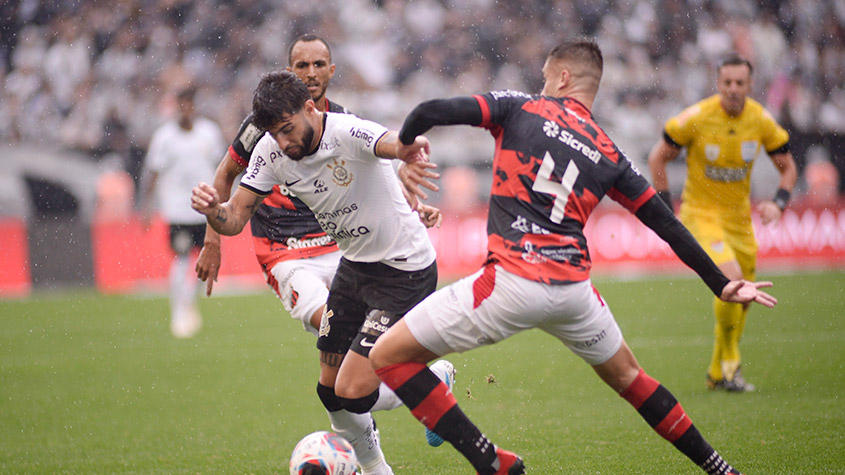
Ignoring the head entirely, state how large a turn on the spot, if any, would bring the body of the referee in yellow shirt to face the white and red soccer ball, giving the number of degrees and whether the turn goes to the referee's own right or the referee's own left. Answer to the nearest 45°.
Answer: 0° — they already face it

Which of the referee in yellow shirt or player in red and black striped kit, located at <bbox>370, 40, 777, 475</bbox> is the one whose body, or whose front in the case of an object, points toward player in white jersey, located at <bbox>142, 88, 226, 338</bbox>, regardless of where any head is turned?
the player in red and black striped kit

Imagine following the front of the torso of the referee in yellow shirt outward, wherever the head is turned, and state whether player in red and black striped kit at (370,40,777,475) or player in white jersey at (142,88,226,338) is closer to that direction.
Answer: the player in red and black striped kit

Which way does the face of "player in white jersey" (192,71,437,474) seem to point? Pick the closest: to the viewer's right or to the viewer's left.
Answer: to the viewer's left

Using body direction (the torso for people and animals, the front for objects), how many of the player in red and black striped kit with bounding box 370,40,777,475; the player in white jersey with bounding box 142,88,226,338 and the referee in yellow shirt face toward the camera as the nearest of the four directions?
2

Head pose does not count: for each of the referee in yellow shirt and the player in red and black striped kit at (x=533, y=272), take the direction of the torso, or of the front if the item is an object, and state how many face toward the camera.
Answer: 1

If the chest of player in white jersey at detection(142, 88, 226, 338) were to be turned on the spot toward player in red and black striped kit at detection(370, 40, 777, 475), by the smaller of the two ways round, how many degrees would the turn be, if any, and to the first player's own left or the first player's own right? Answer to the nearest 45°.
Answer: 0° — they already face them

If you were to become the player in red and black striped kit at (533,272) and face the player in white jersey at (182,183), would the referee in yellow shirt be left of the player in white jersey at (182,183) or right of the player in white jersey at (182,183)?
right

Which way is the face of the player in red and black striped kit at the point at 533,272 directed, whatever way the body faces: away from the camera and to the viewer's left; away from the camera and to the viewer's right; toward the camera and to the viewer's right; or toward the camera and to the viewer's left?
away from the camera and to the viewer's left

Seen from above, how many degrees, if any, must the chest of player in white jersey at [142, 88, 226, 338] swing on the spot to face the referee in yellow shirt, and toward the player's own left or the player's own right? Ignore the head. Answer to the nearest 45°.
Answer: approximately 45° to the player's own left

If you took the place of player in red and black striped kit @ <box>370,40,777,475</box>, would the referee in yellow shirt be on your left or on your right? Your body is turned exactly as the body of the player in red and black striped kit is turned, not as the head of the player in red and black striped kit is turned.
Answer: on your right

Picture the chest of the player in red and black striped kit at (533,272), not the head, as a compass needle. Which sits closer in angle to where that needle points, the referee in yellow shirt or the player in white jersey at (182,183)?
the player in white jersey
